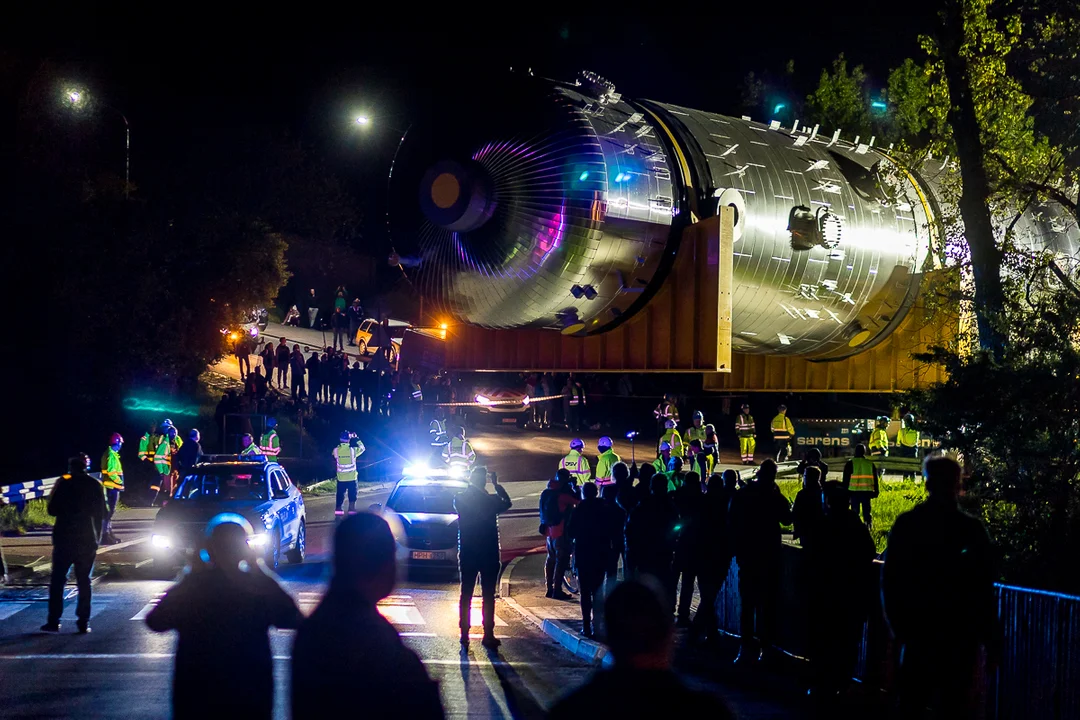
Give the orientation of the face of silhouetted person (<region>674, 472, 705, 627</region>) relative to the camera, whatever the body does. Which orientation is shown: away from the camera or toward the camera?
away from the camera

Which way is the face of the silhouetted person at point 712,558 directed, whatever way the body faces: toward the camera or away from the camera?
away from the camera

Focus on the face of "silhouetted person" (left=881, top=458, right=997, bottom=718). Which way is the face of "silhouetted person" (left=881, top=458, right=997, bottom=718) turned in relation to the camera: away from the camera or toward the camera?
away from the camera

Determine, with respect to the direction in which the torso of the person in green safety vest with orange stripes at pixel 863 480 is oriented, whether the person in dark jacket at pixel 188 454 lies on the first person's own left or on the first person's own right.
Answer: on the first person's own left

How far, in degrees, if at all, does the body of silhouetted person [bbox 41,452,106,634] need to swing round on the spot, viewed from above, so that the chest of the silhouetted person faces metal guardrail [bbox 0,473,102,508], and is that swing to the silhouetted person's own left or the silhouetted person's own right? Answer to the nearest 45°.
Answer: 0° — they already face it

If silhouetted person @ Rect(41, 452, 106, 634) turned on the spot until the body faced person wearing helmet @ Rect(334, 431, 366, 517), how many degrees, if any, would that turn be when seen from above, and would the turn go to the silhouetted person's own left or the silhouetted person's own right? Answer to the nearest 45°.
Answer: approximately 45° to the silhouetted person's own right

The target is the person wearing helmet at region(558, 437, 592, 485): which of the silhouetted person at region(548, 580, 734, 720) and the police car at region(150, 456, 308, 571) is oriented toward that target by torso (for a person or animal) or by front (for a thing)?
the silhouetted person

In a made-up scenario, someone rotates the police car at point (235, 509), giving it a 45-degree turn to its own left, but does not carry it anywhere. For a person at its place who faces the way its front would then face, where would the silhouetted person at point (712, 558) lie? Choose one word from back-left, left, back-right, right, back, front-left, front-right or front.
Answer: front-left

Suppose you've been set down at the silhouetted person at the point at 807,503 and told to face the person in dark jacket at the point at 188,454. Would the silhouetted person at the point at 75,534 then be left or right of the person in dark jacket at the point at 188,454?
left

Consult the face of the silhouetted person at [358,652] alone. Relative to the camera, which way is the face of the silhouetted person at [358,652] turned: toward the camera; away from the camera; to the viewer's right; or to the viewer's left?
away from the camera

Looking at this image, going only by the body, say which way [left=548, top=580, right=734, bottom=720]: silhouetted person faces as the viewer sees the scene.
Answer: away from the camera

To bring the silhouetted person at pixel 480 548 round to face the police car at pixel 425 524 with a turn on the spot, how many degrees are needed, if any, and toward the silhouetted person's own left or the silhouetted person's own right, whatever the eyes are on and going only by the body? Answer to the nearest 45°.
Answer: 0° — they already face it

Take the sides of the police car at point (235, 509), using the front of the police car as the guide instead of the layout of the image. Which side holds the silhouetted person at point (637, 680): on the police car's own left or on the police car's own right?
on the police car's own left

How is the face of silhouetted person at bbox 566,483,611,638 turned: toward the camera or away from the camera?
away from the camera
